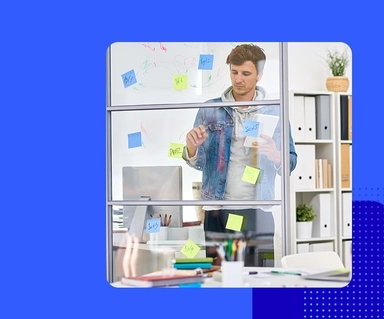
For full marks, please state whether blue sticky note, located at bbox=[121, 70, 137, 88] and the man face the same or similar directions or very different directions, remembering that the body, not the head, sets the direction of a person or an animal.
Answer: same or similar directions

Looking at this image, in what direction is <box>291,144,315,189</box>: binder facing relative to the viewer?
toward the camera

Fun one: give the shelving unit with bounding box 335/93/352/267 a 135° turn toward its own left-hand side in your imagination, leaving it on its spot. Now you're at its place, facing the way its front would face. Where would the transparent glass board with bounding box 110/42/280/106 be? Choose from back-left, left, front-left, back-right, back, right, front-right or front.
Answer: back-left

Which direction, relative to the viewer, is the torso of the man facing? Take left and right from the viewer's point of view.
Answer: facing the viewer

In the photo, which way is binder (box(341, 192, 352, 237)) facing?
toward the camera

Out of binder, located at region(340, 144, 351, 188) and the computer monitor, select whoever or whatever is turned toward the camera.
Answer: the binder

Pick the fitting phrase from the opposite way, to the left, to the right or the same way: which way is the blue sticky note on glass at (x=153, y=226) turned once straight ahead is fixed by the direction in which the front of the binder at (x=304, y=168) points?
the same way

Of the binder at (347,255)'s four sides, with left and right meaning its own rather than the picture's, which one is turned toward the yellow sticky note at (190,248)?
front

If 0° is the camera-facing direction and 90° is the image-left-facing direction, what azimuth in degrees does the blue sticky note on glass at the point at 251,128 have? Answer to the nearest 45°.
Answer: approximately 0°

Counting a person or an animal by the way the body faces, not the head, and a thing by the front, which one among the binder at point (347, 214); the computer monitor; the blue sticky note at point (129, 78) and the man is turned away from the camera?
the computer monitor

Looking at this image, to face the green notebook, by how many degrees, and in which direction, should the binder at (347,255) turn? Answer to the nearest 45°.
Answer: approximately 90° to its right

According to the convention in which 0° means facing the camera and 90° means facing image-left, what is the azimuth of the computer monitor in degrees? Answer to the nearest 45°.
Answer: approximately 180°

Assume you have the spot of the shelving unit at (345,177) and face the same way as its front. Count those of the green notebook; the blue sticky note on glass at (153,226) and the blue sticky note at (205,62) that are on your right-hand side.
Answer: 3

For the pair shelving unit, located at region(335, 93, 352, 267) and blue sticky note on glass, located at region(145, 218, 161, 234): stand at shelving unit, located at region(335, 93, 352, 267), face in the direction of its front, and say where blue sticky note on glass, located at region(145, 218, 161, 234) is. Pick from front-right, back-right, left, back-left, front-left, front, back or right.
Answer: right
